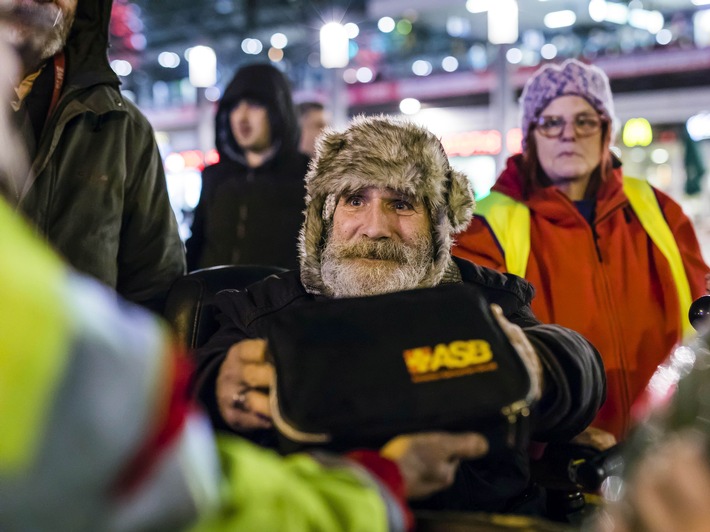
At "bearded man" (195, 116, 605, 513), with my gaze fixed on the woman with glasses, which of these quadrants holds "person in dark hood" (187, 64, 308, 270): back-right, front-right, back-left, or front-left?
front-left

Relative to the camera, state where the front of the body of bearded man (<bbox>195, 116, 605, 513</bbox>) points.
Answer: toward the camera

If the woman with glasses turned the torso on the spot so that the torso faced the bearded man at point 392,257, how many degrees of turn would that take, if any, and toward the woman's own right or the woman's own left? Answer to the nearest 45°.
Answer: approximately 45° to the woman's own right

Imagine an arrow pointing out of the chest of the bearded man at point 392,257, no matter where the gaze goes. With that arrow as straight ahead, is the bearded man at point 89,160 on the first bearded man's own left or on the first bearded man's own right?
on the first bearded man's own right

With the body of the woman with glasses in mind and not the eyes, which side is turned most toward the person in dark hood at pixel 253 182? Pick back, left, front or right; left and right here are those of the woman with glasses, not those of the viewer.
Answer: right

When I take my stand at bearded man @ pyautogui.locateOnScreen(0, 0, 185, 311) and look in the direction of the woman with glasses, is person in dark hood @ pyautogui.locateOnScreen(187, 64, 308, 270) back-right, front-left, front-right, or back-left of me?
front-left

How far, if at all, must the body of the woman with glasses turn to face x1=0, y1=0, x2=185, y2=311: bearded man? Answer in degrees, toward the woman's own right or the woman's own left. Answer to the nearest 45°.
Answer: approximately 45° to the woman's own right

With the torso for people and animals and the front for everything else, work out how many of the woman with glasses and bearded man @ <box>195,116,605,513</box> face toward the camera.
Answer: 2

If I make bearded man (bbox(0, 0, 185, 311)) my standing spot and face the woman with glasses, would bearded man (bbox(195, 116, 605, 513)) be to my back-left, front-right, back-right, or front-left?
front-right

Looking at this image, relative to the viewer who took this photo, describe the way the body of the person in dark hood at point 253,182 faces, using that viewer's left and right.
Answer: facing the viewer and to the left of the viewer

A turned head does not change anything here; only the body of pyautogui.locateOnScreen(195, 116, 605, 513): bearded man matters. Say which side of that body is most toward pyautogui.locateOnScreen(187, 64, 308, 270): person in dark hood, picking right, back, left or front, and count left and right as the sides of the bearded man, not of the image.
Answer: back

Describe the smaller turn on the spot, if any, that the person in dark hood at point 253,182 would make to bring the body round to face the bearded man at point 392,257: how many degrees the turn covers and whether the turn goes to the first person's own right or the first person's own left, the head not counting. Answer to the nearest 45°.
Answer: approximately 45° to the first person's own left
